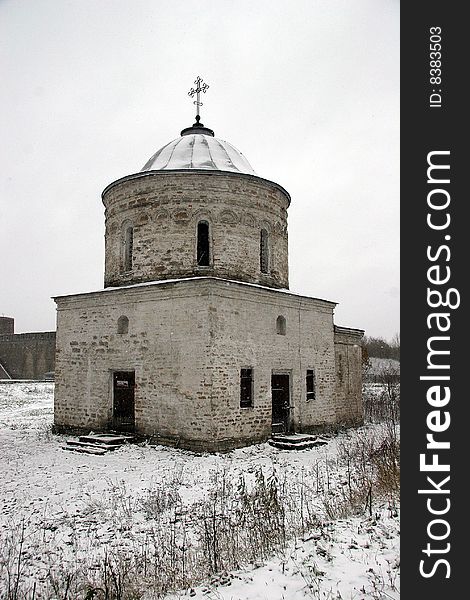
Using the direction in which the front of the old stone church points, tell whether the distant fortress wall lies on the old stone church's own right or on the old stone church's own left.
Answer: on the old stone church's own right
